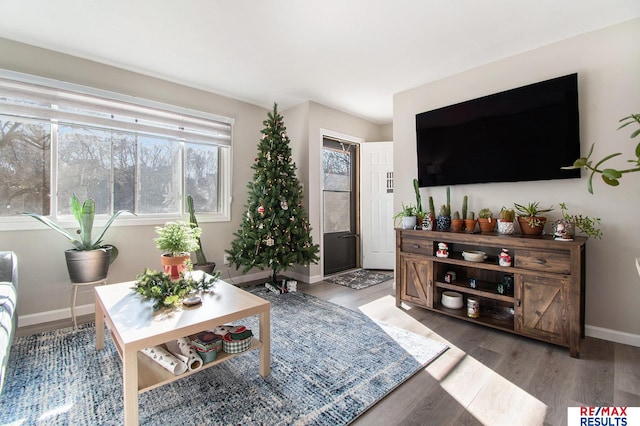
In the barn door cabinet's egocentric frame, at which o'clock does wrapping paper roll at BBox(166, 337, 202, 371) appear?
The wrapping paper roll is roughly at 12 o'clock from the barn door cabinet.

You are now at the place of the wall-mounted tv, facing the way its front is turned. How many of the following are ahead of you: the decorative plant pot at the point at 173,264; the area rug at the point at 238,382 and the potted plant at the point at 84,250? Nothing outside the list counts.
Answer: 3

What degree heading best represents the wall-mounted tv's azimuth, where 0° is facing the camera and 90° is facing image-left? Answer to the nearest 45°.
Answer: approximately 45°

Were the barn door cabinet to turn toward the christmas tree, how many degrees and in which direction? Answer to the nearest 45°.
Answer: approximately 45° to its right

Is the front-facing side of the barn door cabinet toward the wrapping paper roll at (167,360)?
yes

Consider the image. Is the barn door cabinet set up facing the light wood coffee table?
yes

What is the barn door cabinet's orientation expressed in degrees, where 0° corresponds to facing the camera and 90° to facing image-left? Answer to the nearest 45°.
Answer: approximately 45°
